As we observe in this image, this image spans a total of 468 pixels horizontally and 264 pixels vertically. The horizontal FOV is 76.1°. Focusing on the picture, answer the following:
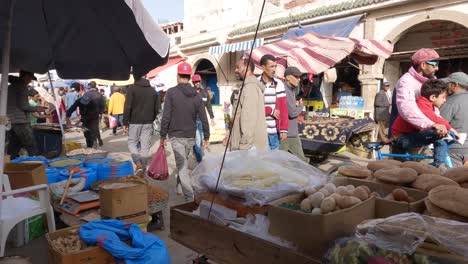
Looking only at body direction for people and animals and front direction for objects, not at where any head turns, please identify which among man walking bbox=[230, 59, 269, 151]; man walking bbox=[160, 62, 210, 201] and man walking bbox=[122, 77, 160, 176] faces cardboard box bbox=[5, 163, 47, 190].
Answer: man walking bbox=[230, 59, 269, 151]

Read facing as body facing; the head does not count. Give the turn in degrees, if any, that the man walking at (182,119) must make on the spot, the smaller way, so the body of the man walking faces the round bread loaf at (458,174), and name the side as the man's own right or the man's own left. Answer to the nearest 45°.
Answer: approximately 135° to the man's own right

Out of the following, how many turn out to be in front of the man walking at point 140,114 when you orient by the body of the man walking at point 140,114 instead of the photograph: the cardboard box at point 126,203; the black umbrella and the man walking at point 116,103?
1

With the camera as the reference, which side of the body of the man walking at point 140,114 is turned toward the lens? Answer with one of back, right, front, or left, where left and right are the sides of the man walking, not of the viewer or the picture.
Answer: back

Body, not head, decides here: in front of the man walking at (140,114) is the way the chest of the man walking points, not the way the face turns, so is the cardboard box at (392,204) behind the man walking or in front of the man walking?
behind

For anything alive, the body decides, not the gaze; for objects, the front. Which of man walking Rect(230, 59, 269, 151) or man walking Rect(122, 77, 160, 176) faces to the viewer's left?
man walking Rect(230, 59, 269, 151)

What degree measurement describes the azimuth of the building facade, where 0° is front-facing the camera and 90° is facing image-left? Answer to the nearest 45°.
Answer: approximately 45°

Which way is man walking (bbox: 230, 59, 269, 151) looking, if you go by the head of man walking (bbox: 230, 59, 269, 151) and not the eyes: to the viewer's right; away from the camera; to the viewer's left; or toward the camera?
to the viewer's left
